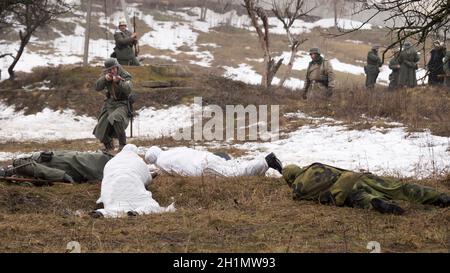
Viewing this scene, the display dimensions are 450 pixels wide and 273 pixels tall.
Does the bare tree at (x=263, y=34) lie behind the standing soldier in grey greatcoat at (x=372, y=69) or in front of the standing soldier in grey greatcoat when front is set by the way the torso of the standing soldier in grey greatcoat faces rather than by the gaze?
behind

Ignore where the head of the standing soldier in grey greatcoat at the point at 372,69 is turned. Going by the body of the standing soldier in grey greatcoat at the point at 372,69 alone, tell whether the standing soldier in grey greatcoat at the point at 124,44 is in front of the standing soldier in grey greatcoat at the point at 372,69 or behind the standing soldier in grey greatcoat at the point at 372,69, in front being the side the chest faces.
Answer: behind

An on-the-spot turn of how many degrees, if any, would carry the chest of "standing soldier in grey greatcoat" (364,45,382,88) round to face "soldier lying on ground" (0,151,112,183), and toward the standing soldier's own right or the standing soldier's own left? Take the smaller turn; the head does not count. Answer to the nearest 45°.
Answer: approximately 90° to the standing soldier's own right

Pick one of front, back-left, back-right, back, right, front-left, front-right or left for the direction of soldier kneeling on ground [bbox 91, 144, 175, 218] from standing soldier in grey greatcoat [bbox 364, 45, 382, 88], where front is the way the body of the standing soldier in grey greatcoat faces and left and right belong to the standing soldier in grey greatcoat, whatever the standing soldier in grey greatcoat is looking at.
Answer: right
